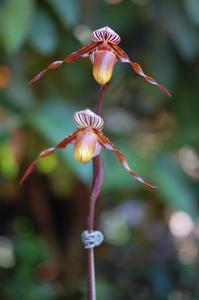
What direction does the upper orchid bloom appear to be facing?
toward the camera
